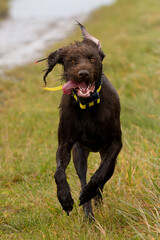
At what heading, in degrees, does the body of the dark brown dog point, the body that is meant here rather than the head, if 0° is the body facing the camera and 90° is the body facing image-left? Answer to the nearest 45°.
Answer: approximately 0°
